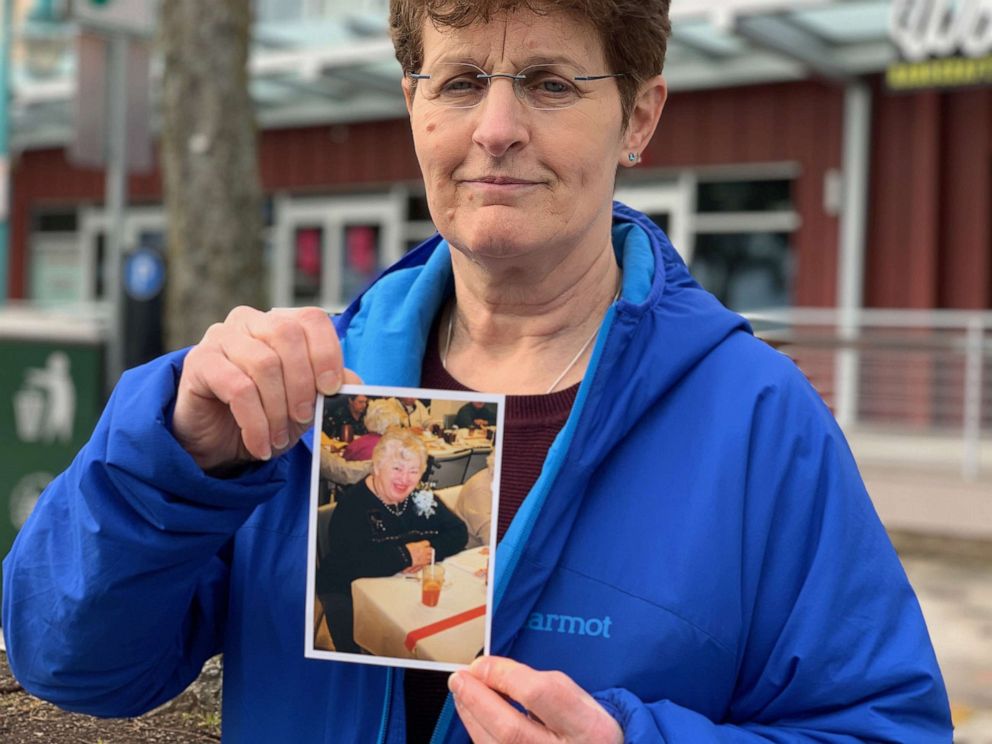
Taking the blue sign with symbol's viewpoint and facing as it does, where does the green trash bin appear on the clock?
The green trash bin is roughly at 1 o'clock from the blue sign with symbol.

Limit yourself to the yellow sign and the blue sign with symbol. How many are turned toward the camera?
2

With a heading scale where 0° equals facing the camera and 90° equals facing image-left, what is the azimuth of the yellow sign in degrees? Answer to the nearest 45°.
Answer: approximately 0°

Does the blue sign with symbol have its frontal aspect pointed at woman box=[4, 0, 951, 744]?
yes

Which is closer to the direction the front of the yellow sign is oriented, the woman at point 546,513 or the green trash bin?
the woman

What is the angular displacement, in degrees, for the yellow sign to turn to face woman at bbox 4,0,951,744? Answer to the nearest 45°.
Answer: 0° — it already faces them

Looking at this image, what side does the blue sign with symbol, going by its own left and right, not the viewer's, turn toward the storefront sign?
left

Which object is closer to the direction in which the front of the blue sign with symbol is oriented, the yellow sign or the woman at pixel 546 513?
the woman

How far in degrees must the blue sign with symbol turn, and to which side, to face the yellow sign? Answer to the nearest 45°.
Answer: approximately 90° to its left
